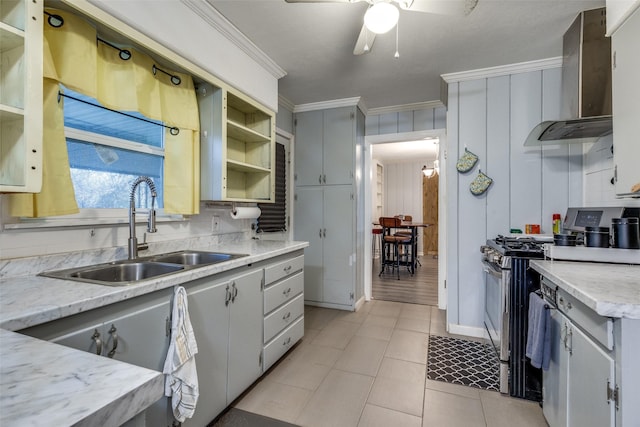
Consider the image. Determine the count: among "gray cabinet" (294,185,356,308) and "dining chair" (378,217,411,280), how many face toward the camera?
1

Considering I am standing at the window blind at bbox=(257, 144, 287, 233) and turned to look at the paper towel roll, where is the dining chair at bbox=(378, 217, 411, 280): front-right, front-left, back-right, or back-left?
back-left

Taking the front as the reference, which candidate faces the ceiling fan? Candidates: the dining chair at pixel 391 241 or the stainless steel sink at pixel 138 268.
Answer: the stainless steel sink

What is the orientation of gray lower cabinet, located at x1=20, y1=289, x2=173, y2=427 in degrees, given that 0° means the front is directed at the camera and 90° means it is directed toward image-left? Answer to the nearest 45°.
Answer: approximately 315°

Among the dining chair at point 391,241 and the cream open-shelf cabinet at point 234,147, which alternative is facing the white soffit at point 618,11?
the cream open-shelf cabinet at point 234,147

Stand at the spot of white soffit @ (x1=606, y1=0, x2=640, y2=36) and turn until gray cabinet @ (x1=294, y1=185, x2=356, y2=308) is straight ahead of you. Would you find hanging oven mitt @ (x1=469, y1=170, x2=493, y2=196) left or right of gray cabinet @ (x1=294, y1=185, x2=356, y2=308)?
right
